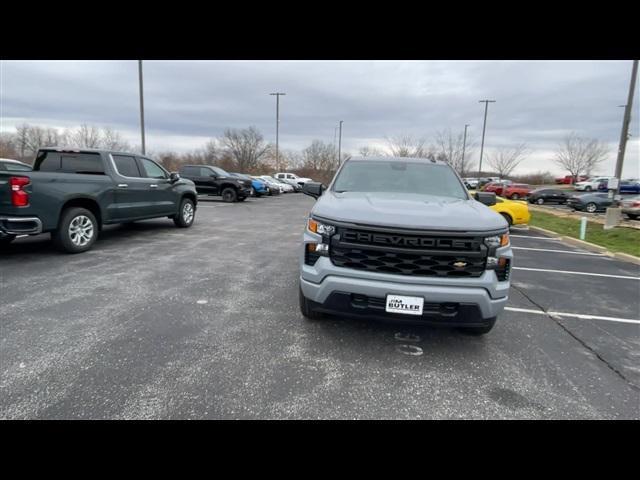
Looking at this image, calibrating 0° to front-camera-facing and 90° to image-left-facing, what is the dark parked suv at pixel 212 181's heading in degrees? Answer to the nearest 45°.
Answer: approximately 315°

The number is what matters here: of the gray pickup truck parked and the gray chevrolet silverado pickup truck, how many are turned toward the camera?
1

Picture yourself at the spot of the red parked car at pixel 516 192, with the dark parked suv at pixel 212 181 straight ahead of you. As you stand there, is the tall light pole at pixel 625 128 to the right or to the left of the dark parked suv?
left

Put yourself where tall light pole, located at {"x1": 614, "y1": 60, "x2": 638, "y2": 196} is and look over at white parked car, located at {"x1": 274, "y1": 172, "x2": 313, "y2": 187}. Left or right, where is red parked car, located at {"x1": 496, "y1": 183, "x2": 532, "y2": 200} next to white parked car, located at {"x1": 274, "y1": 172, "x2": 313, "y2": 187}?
right

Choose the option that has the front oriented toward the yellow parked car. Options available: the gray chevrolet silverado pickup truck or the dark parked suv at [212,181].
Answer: the dark parked suv

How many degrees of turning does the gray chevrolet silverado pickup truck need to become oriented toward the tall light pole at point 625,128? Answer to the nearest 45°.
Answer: approximately 135° to its left

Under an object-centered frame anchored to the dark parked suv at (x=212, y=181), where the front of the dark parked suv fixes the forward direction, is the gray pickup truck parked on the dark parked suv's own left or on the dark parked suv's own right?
on the dark parked suv's own right

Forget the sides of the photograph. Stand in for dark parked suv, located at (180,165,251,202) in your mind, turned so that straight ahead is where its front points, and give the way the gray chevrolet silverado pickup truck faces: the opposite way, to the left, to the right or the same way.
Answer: to the right

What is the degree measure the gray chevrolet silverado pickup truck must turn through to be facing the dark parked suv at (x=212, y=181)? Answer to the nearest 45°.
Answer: approximately 135° to its right

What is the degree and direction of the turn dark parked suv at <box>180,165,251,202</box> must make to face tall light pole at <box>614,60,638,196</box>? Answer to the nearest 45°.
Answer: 0° — it already faces it

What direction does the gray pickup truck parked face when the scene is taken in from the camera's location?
facing away from the viewer and to the right of the viewer

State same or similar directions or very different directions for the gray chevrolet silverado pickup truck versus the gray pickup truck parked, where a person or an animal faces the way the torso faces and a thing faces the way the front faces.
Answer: very different directions
